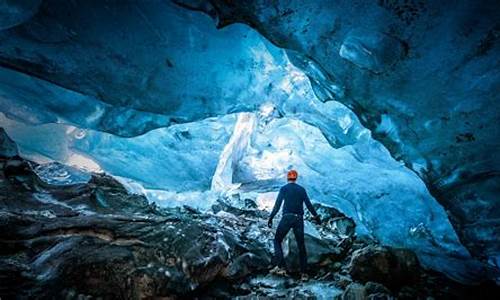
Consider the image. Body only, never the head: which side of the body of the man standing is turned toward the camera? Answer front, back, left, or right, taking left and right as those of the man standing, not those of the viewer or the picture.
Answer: back

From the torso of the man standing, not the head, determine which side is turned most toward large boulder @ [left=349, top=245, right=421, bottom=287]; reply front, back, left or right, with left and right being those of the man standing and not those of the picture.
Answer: right
